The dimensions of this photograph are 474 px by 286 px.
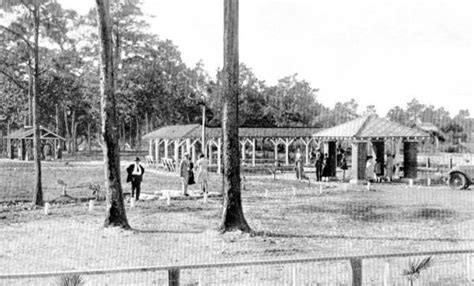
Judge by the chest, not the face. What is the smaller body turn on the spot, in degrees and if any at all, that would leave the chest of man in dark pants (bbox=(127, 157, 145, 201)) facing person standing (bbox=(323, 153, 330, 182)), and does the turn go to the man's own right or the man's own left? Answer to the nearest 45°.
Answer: approximately 135° to the man's own left

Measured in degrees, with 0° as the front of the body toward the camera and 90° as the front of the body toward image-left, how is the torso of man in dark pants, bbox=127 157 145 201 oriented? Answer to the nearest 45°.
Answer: approximately 0°

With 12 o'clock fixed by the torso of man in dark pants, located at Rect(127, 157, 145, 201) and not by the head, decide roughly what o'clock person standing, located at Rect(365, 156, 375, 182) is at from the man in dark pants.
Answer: The person standing is roughly at 8 o'clock from the man in dark pants.

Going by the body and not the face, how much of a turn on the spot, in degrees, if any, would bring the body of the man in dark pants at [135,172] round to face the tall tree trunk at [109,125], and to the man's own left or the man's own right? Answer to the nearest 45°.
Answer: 0° — they already face it

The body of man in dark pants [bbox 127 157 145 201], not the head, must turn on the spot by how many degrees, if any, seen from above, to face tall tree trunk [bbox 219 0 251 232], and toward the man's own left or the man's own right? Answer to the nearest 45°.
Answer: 0° — they already face it

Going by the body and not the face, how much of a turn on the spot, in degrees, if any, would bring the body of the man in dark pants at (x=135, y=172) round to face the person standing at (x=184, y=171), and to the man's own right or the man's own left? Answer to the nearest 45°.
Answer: approximately 135° to the man's own left

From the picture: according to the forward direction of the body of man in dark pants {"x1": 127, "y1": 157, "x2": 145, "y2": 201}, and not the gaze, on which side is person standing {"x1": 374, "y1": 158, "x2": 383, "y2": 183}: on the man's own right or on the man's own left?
on the man's own left

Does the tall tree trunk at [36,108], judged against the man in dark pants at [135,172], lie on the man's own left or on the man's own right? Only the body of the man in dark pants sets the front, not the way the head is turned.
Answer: on the man's own right

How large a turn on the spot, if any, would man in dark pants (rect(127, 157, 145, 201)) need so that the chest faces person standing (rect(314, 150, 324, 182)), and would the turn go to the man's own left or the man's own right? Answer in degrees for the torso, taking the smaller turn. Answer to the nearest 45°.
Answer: approximately 135° to the man's own left

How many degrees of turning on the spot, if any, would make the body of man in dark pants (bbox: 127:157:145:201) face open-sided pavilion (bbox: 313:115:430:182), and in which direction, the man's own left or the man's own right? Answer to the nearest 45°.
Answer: approximately 135° to the man's own left
